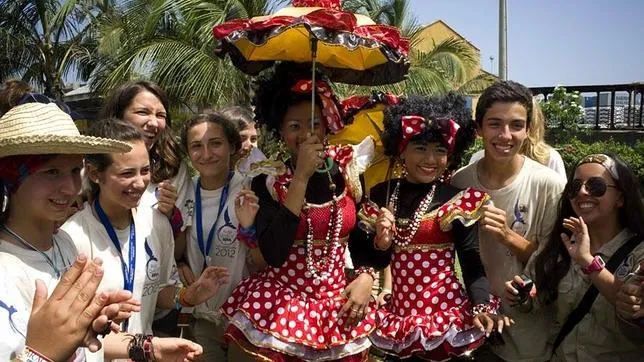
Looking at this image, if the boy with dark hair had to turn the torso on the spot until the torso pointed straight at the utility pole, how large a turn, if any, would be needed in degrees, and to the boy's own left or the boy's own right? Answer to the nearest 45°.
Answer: approximately 180°

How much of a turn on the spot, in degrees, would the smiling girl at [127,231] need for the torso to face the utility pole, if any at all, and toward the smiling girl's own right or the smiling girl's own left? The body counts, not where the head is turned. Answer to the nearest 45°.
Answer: approximately 90° to the smiling girl's own left

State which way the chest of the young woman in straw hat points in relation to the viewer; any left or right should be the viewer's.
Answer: facing the viewer and to the right of the viewer

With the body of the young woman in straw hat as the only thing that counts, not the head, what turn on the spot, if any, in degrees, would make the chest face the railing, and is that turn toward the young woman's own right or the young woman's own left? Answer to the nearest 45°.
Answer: approximately 90° to the young woman's own left

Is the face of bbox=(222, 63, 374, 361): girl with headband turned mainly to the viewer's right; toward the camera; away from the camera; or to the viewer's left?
toward the camera

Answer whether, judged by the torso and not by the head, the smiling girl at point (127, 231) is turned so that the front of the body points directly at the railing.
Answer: no

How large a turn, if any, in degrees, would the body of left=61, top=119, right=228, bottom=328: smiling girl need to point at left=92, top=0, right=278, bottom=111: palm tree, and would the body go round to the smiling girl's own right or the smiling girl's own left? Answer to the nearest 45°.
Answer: approximately 135° to the smiling girl's own left

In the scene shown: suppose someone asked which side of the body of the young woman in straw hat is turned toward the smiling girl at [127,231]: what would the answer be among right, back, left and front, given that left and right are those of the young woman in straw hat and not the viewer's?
left

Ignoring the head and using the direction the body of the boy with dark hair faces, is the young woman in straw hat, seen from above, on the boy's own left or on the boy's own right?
on the boy's own right

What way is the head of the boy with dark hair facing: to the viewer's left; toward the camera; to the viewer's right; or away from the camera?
toward the camera

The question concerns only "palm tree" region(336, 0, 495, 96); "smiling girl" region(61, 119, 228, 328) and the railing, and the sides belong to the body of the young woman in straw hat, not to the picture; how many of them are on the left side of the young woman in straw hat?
3

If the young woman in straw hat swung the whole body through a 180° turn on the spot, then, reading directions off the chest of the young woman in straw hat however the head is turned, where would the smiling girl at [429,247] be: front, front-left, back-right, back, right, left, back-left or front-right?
back-right

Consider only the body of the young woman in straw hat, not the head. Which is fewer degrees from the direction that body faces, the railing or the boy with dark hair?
the boy with dark hair

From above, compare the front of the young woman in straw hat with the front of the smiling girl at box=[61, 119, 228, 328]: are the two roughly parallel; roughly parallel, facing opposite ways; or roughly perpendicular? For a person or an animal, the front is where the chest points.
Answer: roughly parallel

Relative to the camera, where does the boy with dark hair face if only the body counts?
toward the camera

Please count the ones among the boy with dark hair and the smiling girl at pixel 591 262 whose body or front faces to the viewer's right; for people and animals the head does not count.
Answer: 0

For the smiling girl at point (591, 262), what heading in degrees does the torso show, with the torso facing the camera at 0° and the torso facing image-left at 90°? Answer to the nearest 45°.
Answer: approximately 45°

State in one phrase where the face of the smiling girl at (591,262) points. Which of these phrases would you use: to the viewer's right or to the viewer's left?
to the viewer's left
